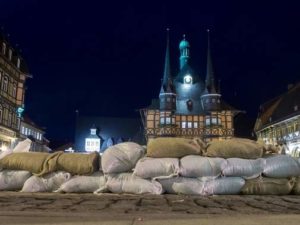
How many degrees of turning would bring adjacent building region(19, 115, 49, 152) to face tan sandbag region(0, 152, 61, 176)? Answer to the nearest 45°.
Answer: approximately 45° to its right

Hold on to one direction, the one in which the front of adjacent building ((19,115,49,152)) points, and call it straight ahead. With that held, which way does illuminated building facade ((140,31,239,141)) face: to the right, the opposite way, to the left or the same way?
to the right

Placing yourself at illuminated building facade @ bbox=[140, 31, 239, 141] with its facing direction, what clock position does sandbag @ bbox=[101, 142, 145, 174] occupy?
The sandbag is roughly at 12 o'clock from the illuminated building facade.

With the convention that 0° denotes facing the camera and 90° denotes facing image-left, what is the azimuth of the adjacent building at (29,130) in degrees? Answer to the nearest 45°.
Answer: approximately 315°

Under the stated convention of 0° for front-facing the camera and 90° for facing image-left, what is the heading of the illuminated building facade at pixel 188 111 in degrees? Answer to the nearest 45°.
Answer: approximately 0°

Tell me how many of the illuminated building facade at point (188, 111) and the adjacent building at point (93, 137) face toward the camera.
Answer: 2
